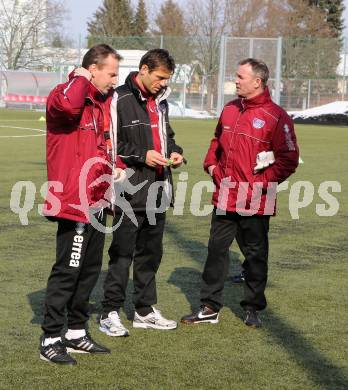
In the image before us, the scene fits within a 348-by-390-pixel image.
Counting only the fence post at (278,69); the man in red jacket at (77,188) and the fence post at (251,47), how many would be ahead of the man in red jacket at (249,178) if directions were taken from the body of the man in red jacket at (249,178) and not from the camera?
1

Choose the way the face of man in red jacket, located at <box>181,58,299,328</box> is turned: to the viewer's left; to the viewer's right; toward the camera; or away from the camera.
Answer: to the viewer's left

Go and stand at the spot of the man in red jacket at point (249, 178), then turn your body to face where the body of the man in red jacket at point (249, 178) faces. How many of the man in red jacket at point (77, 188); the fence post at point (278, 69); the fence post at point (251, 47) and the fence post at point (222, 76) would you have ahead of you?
1

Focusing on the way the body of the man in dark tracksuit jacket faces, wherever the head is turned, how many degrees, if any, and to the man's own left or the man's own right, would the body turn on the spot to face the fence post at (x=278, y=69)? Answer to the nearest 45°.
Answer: approximately 135° to the man's own left

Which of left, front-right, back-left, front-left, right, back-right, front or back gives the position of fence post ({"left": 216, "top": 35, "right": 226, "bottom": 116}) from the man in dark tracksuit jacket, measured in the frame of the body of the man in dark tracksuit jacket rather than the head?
back-left

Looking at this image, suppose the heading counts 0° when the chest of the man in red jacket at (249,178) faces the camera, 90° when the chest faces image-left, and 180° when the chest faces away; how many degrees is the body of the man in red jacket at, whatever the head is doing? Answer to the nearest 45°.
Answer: approximately 45°

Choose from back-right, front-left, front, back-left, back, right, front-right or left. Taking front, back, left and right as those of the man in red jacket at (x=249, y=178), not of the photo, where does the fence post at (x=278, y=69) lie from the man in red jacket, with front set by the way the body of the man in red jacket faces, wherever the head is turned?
back-right

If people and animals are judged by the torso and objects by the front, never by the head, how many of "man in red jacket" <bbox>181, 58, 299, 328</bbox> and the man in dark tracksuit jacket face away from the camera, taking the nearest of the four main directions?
0

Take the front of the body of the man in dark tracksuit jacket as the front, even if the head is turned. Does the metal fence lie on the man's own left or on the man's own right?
on the man's own left

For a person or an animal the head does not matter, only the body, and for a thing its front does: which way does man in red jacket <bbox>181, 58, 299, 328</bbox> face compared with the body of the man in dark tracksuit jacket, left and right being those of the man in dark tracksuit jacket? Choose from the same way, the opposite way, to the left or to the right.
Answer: to the right

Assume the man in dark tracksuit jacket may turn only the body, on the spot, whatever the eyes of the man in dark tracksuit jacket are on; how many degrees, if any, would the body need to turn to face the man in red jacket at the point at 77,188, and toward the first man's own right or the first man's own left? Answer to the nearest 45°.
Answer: approximately 90° to the first man's own right

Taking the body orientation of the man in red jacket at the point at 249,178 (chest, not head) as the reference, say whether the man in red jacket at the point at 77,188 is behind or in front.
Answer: in front

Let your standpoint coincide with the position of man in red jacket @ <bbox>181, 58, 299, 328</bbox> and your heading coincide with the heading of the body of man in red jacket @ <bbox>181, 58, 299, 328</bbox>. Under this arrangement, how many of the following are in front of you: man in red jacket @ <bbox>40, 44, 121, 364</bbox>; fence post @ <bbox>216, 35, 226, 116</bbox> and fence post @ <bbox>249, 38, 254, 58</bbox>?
1

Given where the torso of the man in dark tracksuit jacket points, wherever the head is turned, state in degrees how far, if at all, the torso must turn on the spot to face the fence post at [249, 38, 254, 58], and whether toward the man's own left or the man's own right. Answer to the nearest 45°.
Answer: approximately 135° to the man's own left
